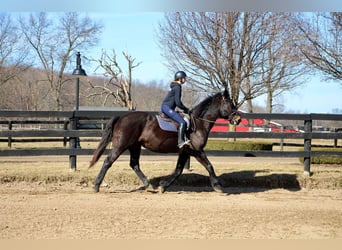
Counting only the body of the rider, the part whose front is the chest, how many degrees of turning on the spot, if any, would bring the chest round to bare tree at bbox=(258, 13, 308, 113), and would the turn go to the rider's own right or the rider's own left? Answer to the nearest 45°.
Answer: approximately 45° to the rider's own left

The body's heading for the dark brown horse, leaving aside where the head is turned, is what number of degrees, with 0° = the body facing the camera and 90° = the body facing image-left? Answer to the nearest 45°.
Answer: approximately 270°

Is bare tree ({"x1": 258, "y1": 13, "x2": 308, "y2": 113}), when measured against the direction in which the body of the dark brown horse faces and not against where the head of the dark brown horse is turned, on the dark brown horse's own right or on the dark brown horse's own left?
on the dark brown horse's own left

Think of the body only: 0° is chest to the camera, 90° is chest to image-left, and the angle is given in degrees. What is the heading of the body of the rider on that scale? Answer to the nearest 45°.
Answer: approximately 270°
